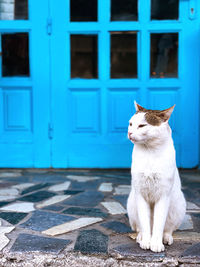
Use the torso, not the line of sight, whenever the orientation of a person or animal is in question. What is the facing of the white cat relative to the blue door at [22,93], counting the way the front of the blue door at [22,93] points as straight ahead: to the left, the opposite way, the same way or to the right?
the same way

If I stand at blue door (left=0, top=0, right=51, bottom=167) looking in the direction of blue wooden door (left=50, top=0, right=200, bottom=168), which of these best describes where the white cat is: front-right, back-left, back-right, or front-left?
front-right

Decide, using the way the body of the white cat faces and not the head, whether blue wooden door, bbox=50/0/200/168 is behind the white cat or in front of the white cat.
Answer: behind

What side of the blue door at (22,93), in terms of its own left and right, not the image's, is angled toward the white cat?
front

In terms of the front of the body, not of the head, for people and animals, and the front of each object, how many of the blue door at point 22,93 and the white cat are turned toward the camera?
2

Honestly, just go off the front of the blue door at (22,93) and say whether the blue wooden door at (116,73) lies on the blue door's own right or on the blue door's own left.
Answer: on the blue door's own left

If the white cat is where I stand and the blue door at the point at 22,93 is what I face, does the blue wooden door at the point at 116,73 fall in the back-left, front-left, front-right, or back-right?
front-right

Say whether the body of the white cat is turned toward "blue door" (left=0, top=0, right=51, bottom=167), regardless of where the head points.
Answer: no

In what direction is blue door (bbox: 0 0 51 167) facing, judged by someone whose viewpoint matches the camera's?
facing the viewer
